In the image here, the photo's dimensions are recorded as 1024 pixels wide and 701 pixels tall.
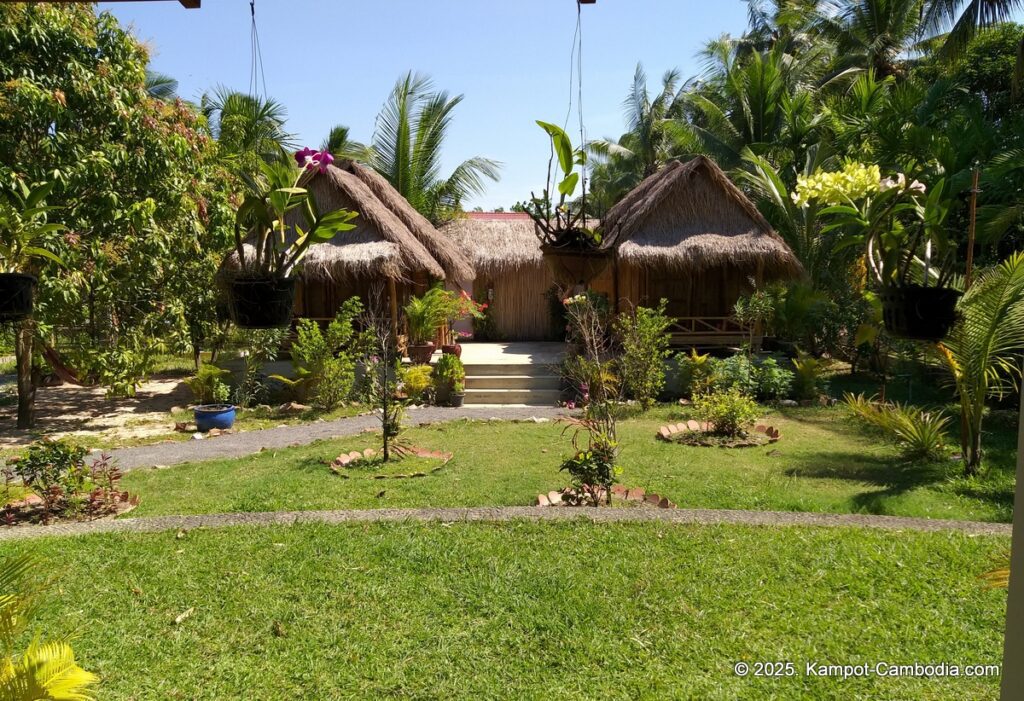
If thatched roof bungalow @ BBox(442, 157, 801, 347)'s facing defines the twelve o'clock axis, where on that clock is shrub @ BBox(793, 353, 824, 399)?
The shrub is roughly at 11 o'clock from the thatched roof bungalow.

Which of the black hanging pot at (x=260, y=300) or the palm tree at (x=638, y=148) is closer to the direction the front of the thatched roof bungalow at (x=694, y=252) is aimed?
the black hanging pot

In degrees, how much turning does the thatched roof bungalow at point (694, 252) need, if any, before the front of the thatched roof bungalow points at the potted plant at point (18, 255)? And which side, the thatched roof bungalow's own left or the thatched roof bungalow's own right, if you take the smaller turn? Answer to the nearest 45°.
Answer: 0° — it already faces it

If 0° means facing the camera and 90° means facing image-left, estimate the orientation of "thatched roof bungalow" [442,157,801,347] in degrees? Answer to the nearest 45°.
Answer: approximately 0°

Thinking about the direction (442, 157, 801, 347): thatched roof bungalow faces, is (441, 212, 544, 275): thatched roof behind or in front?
behind

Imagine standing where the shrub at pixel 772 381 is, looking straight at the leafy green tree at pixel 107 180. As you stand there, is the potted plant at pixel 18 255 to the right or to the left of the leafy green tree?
left

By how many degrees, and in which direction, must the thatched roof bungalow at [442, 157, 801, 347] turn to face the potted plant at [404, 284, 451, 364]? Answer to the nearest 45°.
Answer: approximately 90° to its right

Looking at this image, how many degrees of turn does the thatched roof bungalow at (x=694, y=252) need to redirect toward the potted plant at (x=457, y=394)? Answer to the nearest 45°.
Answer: approximately 45° to its right

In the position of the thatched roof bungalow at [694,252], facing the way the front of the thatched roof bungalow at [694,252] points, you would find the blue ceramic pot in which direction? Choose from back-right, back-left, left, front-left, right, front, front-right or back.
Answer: front-right

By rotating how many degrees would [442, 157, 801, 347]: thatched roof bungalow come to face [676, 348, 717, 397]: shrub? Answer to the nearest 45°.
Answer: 0° — it already faces it

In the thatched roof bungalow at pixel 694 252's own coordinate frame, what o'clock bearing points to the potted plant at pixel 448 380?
The potted plant is roughly at 2 o'clock from the thatched roof bungalow.

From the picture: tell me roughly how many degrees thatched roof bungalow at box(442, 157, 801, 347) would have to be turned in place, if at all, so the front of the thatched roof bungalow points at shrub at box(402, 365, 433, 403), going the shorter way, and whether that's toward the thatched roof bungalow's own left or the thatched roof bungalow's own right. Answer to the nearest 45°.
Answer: approximately 45° to the thatched roof bungalow's own right

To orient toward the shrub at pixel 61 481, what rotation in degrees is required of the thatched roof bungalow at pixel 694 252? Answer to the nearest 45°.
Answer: approximately 45° to its right
